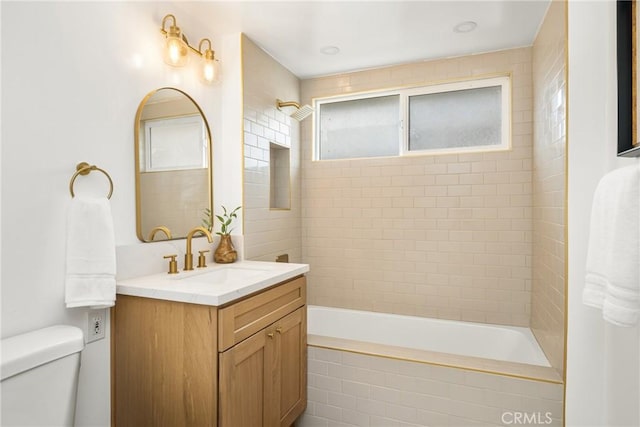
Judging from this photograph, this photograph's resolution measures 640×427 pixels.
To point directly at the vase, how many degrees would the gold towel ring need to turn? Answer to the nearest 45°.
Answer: approximately 90° to its left

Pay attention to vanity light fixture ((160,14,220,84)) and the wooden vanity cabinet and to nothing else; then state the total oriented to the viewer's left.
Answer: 0

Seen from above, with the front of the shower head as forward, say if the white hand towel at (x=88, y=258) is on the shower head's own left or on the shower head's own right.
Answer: on the shower head's own right

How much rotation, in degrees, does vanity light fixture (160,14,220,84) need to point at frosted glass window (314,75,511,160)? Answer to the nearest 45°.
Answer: approximately 45° to its left

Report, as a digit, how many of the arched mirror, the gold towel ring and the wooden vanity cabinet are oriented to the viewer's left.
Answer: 0

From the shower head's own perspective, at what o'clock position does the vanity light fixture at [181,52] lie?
The vanity light fixture is roughly at 3 o'clock from the shower head.

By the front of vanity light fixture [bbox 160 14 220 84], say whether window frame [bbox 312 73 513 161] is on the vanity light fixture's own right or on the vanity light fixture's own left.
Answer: on the vanity light fixture's own left

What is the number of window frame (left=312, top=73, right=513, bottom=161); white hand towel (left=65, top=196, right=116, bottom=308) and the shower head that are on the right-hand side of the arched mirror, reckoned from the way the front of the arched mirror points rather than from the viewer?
1

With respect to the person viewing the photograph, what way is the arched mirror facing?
facing the viewer and to the right of the viewer

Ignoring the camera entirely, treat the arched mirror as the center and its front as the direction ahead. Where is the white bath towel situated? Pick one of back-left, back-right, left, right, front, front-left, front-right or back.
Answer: front

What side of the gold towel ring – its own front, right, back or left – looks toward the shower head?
left

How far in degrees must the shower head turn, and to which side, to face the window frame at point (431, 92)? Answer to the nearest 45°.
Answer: approximately 45° to its left
